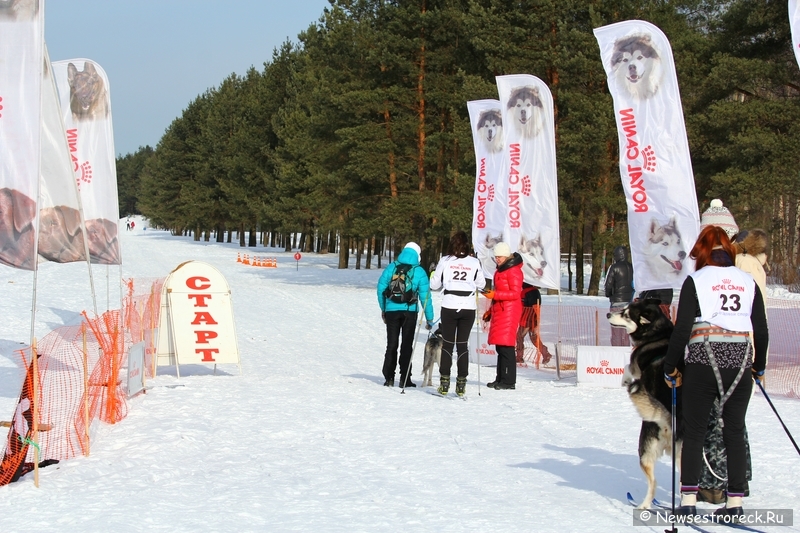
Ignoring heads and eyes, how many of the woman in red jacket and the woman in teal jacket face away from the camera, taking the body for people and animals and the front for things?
1

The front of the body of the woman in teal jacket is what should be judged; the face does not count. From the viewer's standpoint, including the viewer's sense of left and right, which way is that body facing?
facing away from the viewer

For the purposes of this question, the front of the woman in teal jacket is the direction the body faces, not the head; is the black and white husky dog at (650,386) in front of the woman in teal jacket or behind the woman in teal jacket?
behind

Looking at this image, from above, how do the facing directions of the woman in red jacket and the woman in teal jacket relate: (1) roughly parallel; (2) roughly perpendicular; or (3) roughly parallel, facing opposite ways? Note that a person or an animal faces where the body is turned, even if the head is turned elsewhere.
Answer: roughly perpendicular

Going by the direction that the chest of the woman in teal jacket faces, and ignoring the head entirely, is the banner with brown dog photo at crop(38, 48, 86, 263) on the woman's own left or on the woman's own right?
on the woman's own left

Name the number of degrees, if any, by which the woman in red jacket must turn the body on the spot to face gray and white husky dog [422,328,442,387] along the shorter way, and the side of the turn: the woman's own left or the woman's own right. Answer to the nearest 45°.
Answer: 0° — they already face it

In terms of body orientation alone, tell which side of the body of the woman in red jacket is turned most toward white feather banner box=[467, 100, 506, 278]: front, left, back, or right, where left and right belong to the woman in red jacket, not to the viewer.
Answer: right

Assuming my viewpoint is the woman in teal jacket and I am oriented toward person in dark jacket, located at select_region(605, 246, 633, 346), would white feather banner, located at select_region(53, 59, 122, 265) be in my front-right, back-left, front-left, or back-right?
back-left

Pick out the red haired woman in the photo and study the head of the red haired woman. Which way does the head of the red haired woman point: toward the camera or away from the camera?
away from the camera

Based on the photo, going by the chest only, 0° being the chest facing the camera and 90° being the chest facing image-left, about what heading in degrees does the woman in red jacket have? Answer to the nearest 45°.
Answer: approximately 90°
